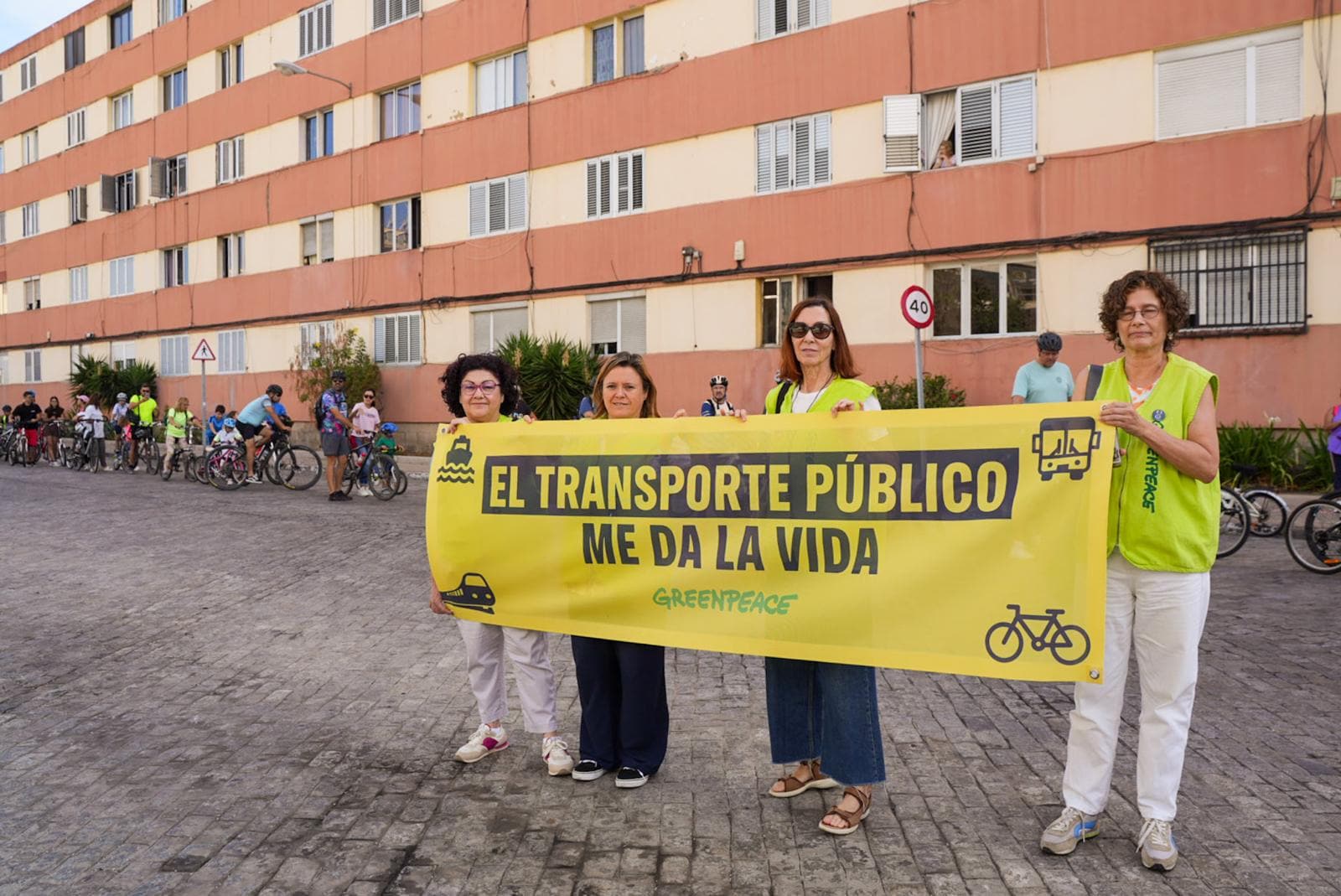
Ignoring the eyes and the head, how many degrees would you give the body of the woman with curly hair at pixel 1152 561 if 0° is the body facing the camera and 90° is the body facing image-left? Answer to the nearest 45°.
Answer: approximately 45°

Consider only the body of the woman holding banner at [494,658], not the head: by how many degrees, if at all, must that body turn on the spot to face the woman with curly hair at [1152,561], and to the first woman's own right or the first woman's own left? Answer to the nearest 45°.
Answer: approximately 45° to the first woman's own left

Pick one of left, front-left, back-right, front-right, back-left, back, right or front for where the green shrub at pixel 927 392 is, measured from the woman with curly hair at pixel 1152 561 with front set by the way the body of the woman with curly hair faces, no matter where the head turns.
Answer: back-right

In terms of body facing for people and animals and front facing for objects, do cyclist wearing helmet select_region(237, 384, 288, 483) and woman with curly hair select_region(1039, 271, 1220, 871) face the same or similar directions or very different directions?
very different directions

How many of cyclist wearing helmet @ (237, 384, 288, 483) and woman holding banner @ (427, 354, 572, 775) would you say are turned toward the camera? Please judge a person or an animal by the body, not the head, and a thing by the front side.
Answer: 1

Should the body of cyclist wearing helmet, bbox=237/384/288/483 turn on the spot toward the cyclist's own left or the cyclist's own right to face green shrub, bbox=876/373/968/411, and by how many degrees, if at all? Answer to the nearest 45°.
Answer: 0° — they already face it

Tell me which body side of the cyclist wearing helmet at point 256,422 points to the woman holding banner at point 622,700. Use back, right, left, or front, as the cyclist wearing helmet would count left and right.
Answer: right

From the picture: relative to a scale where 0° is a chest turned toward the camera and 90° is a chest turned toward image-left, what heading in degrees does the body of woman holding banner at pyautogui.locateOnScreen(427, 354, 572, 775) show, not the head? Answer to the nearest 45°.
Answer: approximately 0°

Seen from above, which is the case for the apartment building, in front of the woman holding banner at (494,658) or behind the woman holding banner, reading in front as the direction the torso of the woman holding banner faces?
behind

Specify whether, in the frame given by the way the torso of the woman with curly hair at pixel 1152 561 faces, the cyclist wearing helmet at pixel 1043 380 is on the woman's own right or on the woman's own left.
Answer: on the woman's own right

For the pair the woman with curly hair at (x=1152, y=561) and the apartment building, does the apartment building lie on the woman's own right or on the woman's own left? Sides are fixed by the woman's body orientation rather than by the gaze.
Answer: on the woman's own right
